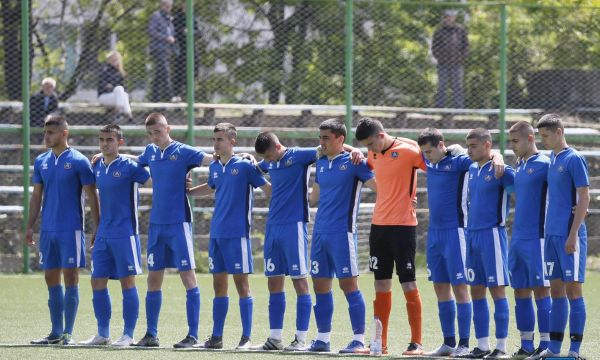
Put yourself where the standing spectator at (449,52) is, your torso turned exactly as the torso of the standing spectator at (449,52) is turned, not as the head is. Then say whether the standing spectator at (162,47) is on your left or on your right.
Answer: on your right

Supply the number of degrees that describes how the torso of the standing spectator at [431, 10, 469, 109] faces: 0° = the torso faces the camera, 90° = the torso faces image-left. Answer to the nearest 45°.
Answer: approximately 0°

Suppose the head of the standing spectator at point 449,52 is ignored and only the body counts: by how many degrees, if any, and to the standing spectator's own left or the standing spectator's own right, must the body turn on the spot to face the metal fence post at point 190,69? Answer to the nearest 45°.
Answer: approximately 45° to the standing spectator's own right

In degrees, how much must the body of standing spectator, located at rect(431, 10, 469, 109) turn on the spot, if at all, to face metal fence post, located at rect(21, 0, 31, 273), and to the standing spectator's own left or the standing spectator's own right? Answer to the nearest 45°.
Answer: approximately 90° to the standing spectator's own right
